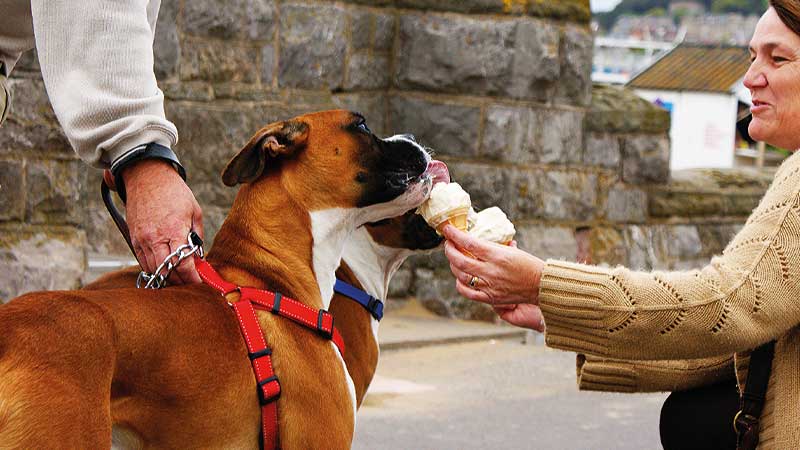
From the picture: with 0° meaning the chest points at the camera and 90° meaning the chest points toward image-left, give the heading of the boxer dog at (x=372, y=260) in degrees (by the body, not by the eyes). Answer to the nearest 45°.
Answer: approximately 270°

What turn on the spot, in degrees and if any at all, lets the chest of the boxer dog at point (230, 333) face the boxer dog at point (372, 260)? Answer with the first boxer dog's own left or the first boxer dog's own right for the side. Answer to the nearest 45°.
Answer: approximately 45° to the first boxer dog's own left

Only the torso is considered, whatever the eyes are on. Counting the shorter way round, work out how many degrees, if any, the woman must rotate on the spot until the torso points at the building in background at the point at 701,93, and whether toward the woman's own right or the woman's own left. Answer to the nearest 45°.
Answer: approximately 90° to the woman's own right

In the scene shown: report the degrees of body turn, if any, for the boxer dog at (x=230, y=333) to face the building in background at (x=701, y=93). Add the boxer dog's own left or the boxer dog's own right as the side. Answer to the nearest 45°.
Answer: approximately 45° to the boxer dog's own left

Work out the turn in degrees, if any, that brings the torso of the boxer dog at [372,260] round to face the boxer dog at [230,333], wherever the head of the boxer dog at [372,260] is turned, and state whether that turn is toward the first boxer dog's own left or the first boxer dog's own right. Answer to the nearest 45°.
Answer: approximately 90° to the first boxer dog's own right

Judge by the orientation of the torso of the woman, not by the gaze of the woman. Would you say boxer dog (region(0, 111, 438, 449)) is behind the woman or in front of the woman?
in front

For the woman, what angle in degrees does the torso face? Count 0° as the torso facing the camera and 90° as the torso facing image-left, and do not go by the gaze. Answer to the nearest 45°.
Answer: approximately 90°

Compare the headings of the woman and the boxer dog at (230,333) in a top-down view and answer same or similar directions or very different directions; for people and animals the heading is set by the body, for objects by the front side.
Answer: very different directions

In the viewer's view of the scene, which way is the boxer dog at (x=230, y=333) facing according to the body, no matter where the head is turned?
to the viewer's right

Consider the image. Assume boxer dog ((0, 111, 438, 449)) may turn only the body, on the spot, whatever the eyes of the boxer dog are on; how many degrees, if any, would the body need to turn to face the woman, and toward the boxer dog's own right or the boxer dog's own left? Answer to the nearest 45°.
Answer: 0° — it already faces them
